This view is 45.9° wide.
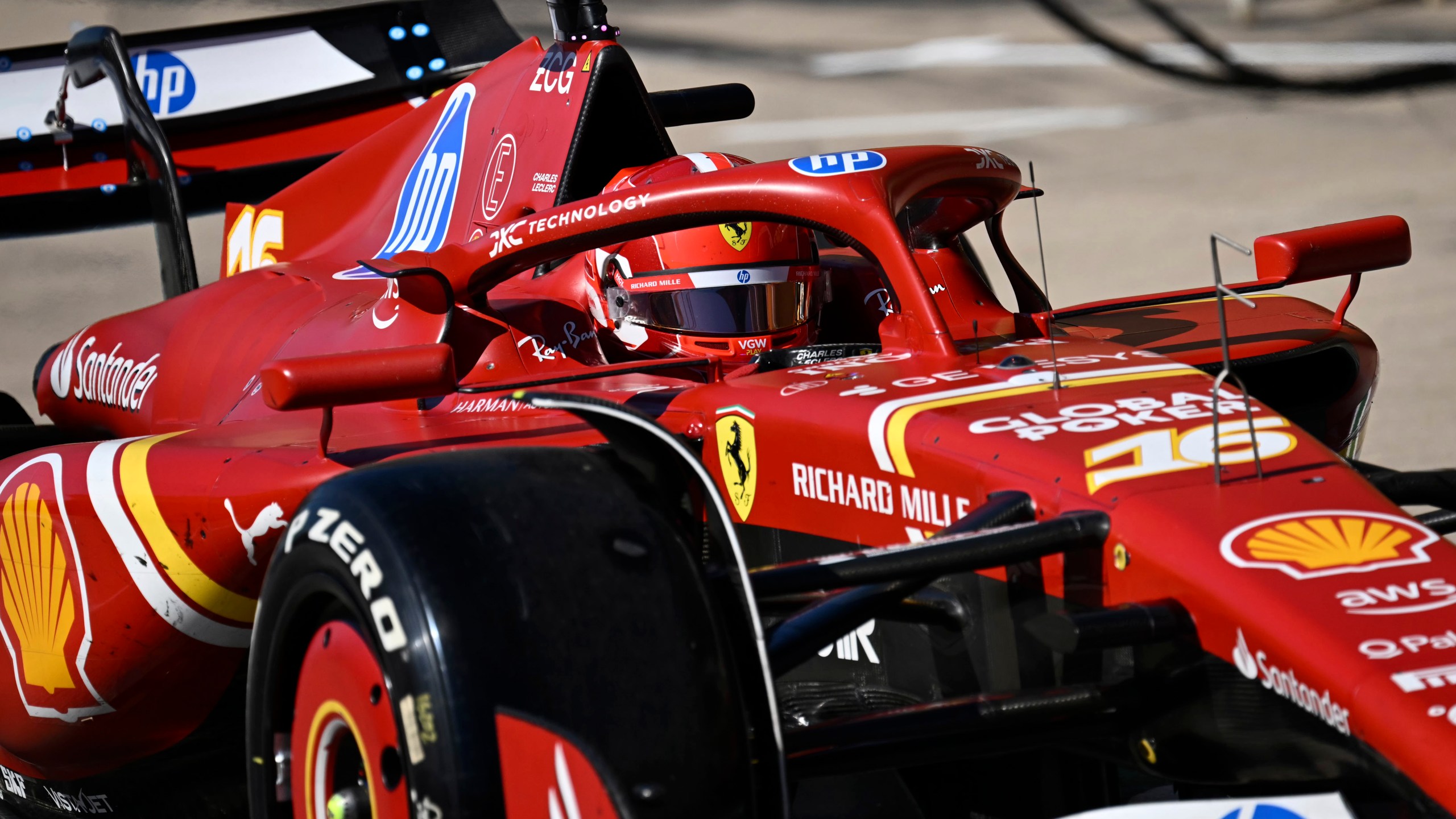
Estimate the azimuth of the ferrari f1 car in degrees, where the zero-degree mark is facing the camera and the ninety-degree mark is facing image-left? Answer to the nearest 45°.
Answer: approximately 315°
